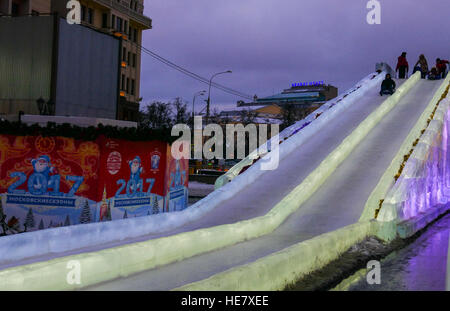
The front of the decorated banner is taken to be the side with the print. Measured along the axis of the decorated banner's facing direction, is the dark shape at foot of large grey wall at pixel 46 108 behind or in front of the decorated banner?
behind

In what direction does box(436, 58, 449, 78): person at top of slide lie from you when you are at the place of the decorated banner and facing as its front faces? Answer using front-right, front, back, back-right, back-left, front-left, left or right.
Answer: left

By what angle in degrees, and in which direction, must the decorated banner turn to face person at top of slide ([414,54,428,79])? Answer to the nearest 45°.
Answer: approximately 90° to its left

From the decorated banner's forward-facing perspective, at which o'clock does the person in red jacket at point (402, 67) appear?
The person in red jacket is roughly at 9 o'clock from the decorated banner.

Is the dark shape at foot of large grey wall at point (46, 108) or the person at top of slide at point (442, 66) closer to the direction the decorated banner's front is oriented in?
the person at top of slide

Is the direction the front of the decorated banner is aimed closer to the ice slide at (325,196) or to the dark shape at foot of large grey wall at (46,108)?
the ice slide

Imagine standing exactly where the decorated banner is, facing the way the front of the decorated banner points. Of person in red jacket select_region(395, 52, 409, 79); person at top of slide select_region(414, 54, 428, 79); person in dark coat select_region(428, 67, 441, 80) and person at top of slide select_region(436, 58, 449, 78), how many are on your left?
4

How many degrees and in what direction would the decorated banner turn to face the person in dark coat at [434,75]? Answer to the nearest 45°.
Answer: approximately 90° to its left

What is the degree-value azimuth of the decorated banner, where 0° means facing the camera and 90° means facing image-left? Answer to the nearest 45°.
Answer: approximately 315°
